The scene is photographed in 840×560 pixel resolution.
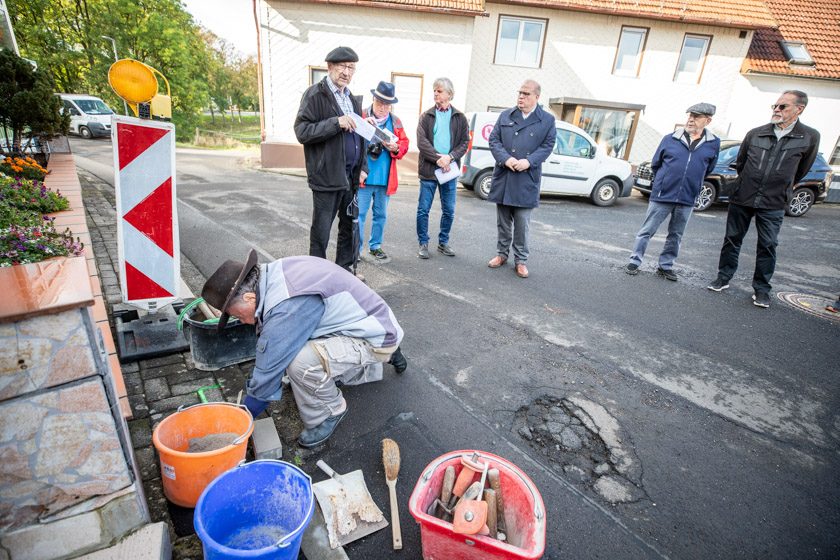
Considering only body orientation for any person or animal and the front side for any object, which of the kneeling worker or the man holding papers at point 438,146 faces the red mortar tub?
the man holding papers

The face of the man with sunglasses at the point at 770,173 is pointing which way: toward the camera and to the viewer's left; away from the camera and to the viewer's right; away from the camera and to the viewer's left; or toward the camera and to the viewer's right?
toward the camera and to the viewer's left

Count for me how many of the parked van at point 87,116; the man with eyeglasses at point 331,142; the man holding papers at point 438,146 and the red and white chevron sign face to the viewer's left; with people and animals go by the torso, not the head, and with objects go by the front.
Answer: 0

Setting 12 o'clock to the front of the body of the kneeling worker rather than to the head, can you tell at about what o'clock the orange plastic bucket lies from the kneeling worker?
The orange plastic bucket is roughly at 11 o'clock from the kneeling worker.

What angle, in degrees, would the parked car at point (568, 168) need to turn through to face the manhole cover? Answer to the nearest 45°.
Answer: approximately 45° to its right

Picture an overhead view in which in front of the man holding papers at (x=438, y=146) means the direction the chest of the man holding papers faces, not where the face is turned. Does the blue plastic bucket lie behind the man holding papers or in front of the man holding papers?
in front

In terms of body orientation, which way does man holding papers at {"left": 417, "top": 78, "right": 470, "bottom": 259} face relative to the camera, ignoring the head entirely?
toward the camera

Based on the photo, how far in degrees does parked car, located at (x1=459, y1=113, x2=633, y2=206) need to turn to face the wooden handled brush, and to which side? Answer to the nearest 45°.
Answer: approximately 90° to its right

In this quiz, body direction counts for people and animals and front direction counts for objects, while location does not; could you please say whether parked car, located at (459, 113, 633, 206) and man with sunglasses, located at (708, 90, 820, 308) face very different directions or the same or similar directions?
very different directions

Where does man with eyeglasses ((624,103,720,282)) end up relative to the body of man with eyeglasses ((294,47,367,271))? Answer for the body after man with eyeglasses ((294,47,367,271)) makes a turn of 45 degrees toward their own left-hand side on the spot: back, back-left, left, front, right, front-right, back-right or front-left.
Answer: front

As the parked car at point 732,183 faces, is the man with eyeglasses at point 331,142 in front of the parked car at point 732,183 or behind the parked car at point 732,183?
in front

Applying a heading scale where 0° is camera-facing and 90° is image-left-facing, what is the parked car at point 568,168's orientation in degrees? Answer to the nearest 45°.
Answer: approximately 270°

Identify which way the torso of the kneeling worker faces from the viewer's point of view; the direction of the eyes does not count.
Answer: to the viewer's left

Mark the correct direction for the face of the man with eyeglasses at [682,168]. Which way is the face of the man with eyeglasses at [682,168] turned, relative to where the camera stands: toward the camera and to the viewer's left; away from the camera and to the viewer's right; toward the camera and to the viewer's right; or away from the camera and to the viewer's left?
toward the camera and to the viewer's left

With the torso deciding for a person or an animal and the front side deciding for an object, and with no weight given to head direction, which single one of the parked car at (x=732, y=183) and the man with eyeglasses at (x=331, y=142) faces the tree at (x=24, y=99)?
the parked car

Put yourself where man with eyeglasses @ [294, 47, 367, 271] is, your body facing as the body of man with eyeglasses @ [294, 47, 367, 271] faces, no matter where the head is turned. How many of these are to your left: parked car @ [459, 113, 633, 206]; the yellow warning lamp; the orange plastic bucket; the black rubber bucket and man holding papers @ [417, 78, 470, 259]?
2
